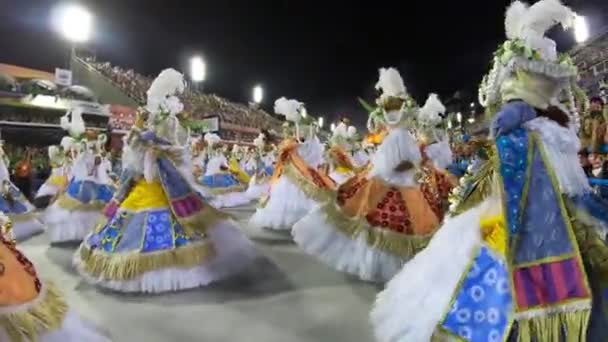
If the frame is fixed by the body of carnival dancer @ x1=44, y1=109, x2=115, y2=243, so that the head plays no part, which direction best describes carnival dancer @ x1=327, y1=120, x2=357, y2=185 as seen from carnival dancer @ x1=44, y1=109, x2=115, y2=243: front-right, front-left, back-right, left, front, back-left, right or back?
left

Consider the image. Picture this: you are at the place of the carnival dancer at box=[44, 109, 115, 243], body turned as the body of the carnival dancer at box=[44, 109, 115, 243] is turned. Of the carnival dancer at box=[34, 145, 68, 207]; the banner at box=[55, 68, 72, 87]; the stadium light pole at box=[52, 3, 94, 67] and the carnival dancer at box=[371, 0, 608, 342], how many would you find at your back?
3

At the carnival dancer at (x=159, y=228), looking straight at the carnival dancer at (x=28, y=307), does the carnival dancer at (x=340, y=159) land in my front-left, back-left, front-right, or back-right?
back-left

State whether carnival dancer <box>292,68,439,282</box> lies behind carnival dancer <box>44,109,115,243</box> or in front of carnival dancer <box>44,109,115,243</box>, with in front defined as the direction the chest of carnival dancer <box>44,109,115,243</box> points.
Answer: in front

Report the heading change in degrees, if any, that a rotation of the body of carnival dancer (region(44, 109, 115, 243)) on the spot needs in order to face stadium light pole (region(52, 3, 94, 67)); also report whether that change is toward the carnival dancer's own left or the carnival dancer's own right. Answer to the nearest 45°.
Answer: approximately 180°
